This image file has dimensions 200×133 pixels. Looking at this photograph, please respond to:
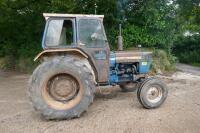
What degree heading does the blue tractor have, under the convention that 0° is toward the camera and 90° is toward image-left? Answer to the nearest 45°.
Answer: approximately 270°
